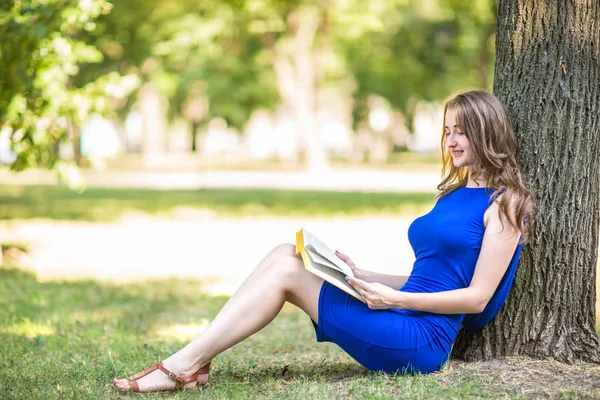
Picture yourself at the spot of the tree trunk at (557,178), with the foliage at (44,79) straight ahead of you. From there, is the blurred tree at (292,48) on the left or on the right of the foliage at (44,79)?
right

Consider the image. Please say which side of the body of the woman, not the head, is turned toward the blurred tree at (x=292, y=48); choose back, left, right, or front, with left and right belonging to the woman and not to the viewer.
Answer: right

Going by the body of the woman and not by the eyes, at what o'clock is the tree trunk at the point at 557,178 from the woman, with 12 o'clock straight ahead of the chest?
The tree trunk is roughly at 5 o'clock from the woman.

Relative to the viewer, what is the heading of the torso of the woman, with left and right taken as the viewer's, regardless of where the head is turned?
facing to the left of the viewer

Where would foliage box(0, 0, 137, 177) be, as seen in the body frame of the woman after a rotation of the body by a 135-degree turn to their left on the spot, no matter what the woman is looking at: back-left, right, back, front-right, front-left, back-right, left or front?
back

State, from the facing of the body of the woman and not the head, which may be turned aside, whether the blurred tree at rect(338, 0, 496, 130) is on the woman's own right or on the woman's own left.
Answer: on the woman's own right
